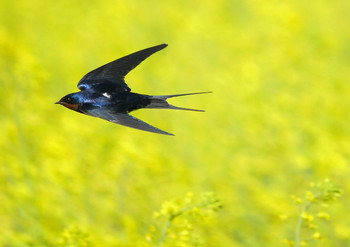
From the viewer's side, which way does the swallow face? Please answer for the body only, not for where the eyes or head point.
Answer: to the viewer's left
